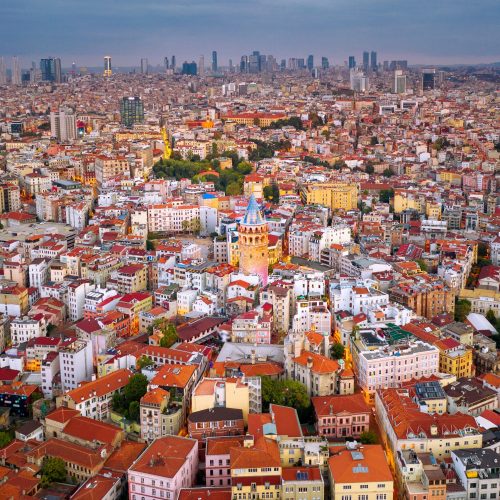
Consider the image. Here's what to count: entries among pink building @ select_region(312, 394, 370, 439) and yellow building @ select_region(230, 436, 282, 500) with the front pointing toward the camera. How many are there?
2

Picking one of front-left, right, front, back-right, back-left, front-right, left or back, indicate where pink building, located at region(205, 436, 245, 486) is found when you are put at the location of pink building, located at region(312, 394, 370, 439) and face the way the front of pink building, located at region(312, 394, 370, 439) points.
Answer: front-right

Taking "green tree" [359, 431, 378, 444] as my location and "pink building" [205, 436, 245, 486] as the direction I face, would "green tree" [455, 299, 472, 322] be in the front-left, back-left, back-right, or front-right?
back-right

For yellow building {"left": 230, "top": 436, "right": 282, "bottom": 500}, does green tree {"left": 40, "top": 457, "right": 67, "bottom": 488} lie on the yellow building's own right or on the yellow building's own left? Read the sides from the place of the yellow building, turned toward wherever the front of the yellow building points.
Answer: on the yellow building's own right

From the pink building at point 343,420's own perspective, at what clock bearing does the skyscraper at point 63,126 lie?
The skyscraper is roughly at 5 o'clock from the pink building.

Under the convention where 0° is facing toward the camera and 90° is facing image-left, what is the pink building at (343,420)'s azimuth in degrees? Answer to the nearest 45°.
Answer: approximately 0°

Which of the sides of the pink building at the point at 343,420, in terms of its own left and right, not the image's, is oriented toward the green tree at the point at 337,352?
back

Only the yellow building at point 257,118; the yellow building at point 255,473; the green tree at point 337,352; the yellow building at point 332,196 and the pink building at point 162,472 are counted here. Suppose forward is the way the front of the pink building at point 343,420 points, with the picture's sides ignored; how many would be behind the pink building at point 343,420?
3

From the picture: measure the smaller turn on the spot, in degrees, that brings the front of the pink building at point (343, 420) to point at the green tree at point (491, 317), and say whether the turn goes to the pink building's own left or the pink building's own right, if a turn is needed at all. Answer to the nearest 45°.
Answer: approximately 135° to the pink building's own left

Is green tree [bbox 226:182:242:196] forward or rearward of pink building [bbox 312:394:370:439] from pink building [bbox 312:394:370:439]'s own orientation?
rearward

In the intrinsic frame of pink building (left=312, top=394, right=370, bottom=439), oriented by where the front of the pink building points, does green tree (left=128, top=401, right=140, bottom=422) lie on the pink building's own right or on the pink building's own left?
on the pink building's own right

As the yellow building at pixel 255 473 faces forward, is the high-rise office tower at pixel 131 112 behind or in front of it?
behind

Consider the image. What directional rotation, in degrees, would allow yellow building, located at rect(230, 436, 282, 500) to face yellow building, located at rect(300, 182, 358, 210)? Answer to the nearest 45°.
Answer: approximately 180°

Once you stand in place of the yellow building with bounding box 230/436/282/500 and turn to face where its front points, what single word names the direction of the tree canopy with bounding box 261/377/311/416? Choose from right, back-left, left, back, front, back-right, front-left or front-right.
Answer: back

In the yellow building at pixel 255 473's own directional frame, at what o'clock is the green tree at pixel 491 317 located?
The green tree is roughly at 7 o'clock from the yellow building.
